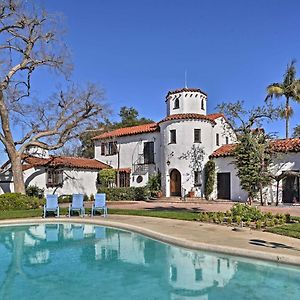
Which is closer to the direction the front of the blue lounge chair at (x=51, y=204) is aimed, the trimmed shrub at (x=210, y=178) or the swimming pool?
the swimming pool

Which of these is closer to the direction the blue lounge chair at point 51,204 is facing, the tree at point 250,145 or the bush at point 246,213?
the bush

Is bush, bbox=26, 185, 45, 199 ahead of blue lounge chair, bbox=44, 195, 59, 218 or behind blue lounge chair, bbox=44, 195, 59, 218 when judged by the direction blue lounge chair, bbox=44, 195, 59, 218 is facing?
behind

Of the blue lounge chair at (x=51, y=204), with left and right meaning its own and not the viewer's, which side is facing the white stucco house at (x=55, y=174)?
back

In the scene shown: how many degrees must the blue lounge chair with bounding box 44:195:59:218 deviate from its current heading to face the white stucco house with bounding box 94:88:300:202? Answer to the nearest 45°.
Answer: approximately 135° to its left

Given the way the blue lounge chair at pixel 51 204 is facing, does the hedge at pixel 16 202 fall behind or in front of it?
behind

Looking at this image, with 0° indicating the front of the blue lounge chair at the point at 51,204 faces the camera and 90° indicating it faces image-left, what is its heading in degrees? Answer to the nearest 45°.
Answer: approximately 0°

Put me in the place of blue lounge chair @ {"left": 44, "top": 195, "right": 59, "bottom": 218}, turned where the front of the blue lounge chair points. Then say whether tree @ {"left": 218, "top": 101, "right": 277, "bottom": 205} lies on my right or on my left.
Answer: on my left

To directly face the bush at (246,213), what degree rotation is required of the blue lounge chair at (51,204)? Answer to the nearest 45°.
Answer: approximately 45° to its left
